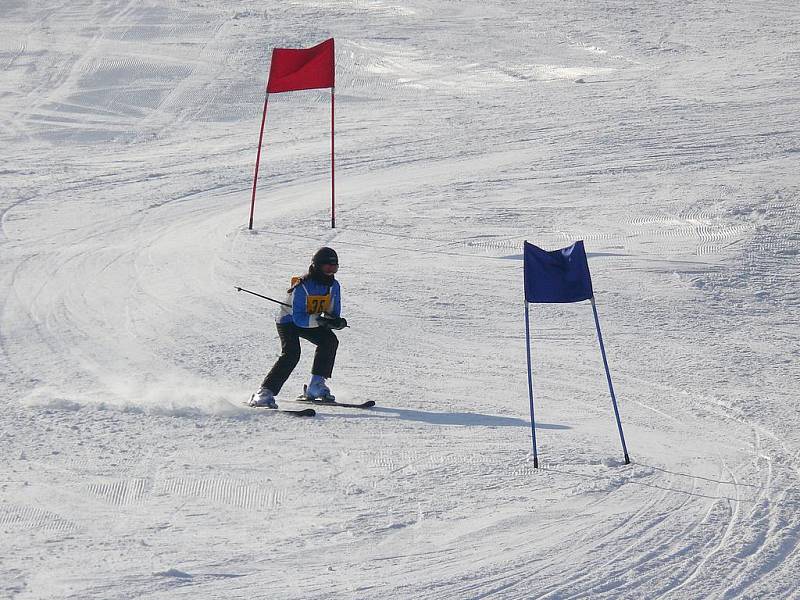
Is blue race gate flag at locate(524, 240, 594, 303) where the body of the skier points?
yes

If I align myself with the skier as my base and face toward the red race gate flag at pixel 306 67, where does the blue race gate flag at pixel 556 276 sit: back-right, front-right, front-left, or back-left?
back-right

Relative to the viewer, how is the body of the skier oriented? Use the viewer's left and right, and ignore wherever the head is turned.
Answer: facing the viewer and to the right of the viewer

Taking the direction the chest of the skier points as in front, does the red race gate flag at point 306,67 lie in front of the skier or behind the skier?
behind

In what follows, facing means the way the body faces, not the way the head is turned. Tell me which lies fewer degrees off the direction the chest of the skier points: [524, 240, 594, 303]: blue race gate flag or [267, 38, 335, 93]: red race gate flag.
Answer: the blue race gate flag
